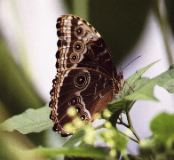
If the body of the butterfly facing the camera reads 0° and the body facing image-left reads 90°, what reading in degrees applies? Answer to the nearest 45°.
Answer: approximately 270°
